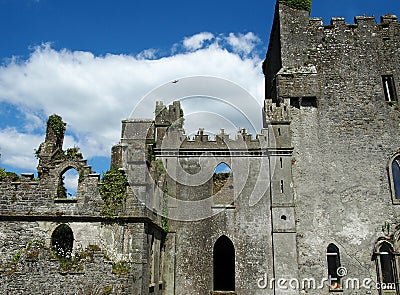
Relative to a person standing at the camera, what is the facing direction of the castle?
facing the viewer
